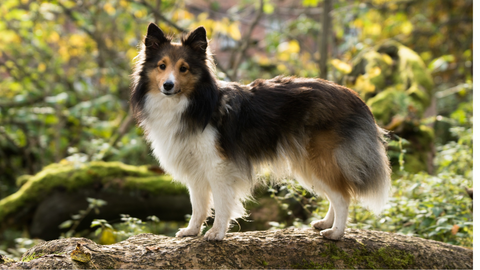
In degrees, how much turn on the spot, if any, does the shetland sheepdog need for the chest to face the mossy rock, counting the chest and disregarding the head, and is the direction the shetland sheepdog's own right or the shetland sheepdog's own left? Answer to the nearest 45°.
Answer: approximately 45° to the shetland sheepdog's own right

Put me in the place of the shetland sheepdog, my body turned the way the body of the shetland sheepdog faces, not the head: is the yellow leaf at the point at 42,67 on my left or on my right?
on my right

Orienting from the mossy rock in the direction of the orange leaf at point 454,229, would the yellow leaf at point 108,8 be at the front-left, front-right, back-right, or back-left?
back-left

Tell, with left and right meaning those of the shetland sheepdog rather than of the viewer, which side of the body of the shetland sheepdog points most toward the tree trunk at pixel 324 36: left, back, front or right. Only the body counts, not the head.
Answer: right

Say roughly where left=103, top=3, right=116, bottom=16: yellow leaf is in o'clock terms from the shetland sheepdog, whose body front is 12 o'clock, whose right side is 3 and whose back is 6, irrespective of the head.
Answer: The yellow leaf is roughly at 2 o'clock from the shetland sheepdog.

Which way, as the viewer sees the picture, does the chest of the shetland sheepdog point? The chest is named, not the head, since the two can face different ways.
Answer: to the viewer's left

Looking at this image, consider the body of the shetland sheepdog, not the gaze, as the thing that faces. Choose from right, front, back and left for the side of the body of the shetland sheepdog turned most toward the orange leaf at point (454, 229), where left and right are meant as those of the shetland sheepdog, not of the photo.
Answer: back

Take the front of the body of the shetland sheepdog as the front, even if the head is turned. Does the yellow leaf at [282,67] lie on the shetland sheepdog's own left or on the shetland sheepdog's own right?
on the shetland sheepdog's own right

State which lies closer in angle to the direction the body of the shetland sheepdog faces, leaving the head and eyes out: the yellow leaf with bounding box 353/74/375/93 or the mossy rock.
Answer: the mossy rock

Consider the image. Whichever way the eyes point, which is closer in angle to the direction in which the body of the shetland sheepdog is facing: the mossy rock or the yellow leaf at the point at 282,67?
the mossy rock

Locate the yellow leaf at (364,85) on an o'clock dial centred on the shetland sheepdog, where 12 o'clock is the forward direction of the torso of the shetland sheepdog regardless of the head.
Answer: The yellow leaf is roughly at 4 o'clock from the shetland sheepdog.
